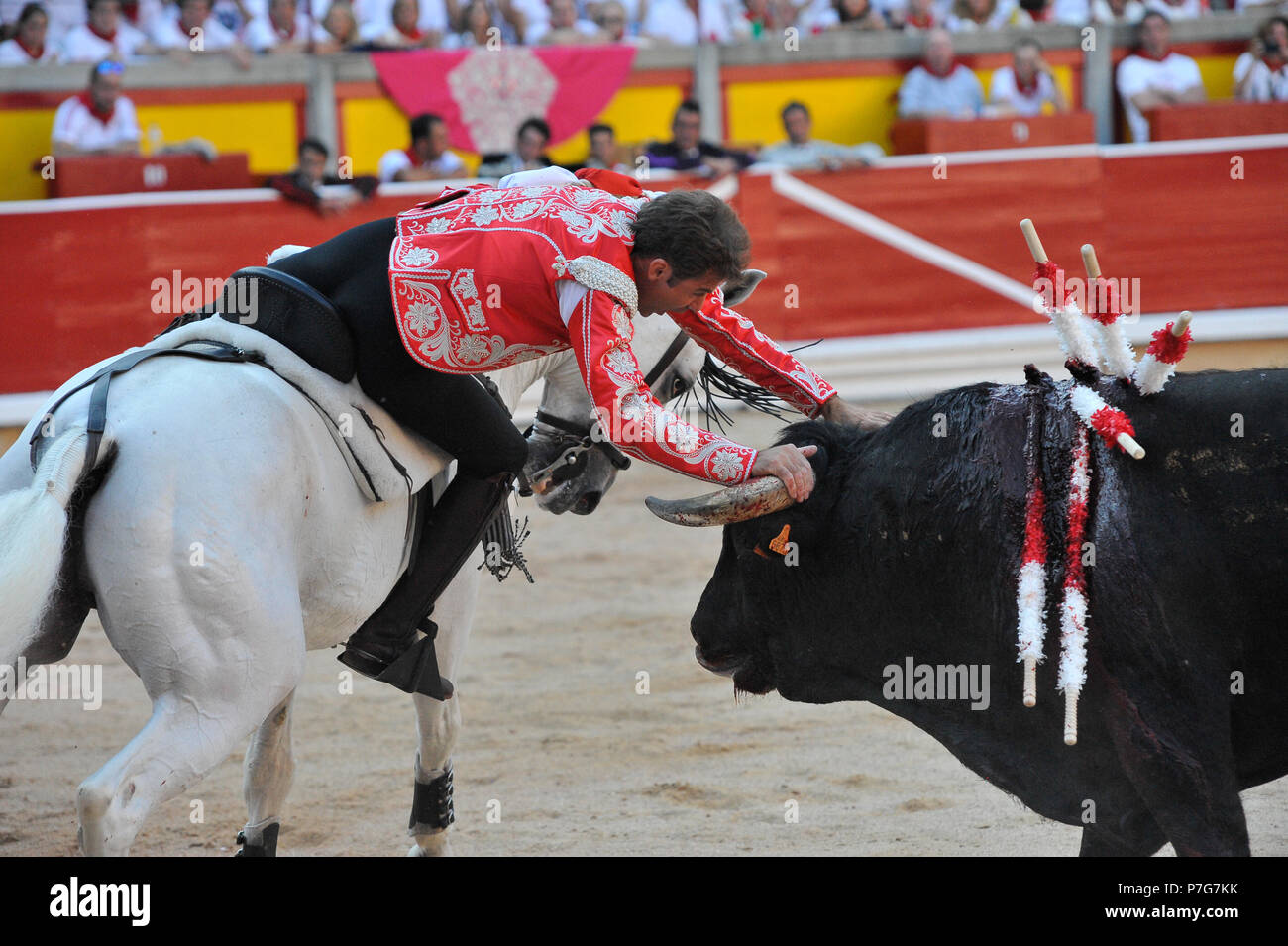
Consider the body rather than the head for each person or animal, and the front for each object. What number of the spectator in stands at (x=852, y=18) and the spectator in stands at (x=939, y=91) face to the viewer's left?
0

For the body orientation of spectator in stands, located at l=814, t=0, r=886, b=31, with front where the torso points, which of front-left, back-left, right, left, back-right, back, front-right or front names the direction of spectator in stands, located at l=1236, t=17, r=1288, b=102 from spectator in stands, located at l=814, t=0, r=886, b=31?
left

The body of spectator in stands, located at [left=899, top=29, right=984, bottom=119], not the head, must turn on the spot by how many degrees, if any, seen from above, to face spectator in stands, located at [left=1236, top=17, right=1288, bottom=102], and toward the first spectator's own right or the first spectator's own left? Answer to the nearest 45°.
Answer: approximately 90° to the first spectator's own left

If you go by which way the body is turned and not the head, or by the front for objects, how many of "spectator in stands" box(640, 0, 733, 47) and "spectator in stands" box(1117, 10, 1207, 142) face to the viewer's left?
0

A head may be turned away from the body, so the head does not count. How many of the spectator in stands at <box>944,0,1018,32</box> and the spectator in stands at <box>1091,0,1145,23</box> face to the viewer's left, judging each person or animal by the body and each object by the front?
0

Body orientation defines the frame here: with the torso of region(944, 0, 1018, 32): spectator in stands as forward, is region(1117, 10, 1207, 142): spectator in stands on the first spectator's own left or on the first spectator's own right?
on the first spectator's own left

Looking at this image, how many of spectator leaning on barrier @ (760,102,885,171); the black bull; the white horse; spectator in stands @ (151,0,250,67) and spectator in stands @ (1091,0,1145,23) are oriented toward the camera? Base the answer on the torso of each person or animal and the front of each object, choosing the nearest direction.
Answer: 3

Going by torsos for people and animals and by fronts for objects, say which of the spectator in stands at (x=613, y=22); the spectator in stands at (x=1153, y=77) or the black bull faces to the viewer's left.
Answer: the black bull
